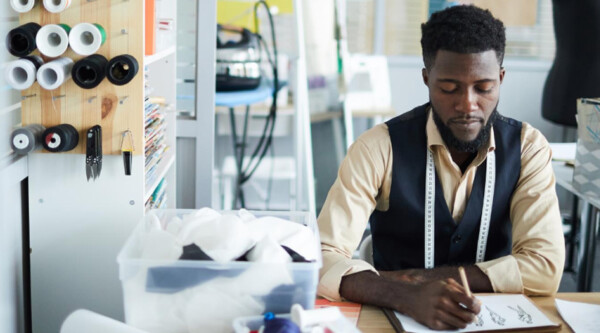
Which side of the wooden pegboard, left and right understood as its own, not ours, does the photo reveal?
front

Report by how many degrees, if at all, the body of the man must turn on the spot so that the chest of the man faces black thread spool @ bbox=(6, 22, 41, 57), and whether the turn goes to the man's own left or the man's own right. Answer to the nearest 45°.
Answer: approximately 90° to the man's own right

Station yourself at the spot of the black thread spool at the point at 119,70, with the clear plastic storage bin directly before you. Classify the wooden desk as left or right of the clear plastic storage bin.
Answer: left

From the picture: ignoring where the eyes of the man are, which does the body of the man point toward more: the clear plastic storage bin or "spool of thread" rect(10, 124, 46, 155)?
the clear plastic storage bin

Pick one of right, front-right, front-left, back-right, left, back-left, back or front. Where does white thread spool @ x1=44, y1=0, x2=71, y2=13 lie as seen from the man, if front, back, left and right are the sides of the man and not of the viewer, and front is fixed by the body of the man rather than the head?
right

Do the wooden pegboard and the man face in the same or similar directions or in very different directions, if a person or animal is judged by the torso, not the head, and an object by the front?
same or similar directions

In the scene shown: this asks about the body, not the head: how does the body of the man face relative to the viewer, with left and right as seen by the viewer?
facing the viewer

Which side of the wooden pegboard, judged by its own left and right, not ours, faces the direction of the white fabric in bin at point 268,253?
front

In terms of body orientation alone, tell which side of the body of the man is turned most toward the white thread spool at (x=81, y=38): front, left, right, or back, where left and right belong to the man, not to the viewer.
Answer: right

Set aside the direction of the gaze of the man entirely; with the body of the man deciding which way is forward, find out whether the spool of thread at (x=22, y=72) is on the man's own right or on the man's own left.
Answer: on the man's own right

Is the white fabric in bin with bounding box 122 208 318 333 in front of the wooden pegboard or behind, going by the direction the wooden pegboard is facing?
in front

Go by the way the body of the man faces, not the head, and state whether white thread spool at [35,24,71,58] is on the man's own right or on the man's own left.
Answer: on the man's own right

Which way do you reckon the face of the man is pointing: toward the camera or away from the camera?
toward the camera

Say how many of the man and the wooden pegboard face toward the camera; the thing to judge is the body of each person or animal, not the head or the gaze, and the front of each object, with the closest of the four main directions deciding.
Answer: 2
